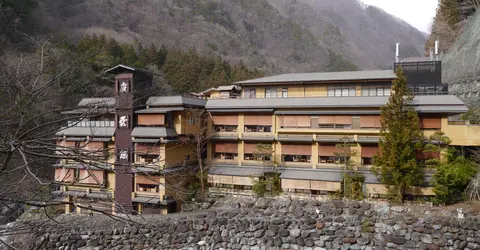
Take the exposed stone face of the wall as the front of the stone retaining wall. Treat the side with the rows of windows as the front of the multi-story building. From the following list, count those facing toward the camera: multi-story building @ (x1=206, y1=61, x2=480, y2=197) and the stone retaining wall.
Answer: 2

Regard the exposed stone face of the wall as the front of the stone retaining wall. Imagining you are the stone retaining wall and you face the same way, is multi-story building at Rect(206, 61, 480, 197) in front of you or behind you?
behind

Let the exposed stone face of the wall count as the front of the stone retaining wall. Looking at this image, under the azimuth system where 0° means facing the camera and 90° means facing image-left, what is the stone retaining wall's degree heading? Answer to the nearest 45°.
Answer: approximately 0°

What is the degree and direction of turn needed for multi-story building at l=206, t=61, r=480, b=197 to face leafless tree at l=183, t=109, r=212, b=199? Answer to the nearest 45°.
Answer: approximately 90° to its right

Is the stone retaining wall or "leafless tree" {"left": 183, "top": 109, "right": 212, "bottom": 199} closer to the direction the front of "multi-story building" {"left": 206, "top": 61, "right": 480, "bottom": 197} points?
the stone retaining wall

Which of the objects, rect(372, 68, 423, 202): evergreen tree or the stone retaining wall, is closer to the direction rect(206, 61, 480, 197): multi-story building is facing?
the stone retaining wall

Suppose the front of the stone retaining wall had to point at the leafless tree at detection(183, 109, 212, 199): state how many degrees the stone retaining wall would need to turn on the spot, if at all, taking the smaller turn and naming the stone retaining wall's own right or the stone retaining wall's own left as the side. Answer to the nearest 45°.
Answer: approximately 135° to the stone retaining wall's own right

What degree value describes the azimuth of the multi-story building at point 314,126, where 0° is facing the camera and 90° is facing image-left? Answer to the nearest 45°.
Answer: approximately 0°
